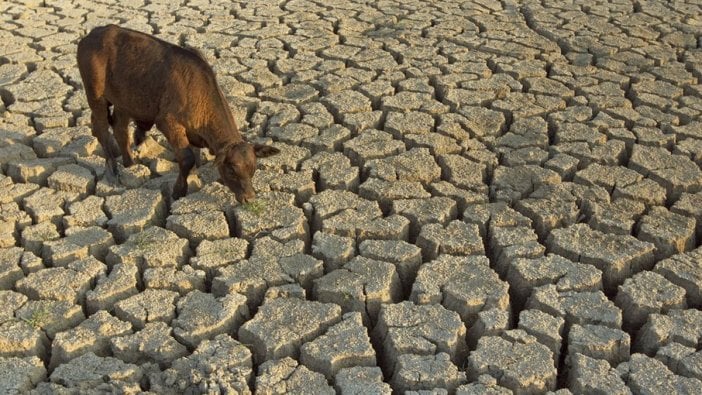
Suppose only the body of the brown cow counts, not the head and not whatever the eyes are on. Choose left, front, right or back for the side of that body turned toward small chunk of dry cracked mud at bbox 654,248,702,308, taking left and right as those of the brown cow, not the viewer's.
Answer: front

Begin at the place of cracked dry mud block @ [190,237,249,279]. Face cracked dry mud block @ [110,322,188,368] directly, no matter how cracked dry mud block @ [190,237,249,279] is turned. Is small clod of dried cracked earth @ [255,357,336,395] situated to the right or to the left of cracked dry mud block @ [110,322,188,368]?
left

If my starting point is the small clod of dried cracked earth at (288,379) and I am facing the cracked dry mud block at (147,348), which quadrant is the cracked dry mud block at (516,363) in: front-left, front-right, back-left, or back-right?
back-right

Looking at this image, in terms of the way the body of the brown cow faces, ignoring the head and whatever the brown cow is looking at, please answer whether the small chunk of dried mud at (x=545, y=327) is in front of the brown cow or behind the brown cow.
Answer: in front

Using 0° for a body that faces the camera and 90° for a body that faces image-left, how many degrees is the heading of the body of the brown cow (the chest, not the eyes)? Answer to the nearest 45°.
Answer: approximately 315°

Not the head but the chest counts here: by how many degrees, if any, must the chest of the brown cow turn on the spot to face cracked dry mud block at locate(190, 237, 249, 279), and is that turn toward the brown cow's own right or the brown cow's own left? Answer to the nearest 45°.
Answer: approximately 45° to the brown cow's own right

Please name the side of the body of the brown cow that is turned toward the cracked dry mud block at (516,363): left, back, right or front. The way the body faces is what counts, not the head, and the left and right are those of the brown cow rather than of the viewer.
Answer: front
